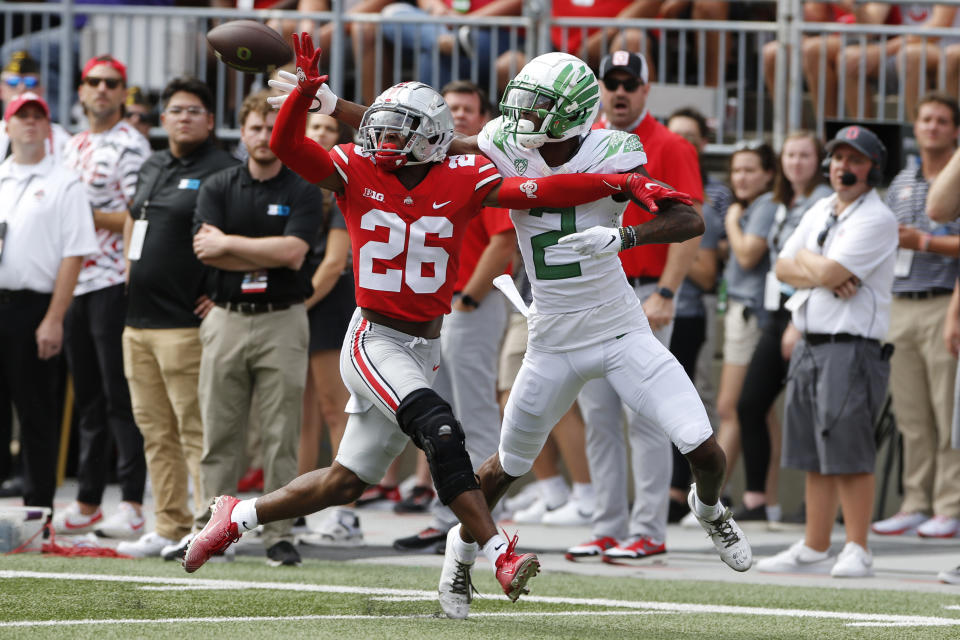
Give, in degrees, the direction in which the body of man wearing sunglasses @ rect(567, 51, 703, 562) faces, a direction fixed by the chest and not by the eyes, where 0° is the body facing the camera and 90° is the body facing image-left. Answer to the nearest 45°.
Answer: approximately 45°

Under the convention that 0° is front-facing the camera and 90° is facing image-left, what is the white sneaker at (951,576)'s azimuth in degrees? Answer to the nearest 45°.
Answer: approximately 90°

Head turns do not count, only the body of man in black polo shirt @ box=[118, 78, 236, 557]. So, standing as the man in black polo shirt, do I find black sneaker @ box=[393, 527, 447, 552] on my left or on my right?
on my left

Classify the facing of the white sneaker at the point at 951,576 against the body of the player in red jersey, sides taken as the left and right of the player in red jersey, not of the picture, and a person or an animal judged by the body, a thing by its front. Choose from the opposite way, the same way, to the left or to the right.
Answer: to the right

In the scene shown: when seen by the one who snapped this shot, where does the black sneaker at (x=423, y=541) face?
facing to the left of the viewer

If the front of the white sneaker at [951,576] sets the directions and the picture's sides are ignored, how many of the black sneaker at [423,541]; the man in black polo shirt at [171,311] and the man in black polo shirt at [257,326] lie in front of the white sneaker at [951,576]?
3

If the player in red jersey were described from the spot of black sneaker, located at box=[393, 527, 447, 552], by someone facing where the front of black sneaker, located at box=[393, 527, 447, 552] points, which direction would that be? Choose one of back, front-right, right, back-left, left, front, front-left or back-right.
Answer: left
